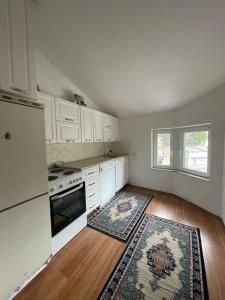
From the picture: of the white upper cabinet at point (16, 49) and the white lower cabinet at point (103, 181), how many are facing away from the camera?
0

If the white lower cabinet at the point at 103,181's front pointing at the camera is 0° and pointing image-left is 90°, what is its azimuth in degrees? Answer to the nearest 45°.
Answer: approximately 315°

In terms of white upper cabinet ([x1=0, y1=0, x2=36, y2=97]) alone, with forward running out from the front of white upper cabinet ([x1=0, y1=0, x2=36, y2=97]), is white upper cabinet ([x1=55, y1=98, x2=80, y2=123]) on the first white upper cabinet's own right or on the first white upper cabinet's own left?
on the first white upper cabinet's own left

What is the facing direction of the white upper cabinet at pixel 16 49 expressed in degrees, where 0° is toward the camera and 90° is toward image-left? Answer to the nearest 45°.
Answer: approximately 315°

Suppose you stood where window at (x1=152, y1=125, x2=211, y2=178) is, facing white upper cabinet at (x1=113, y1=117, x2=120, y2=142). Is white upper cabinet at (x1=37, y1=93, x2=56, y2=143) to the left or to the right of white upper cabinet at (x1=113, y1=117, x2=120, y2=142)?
left

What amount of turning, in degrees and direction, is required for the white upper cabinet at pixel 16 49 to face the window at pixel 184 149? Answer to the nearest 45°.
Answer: approximately 45° to its left

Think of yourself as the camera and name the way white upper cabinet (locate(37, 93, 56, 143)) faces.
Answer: facing the viewer and to the right of the viewer
